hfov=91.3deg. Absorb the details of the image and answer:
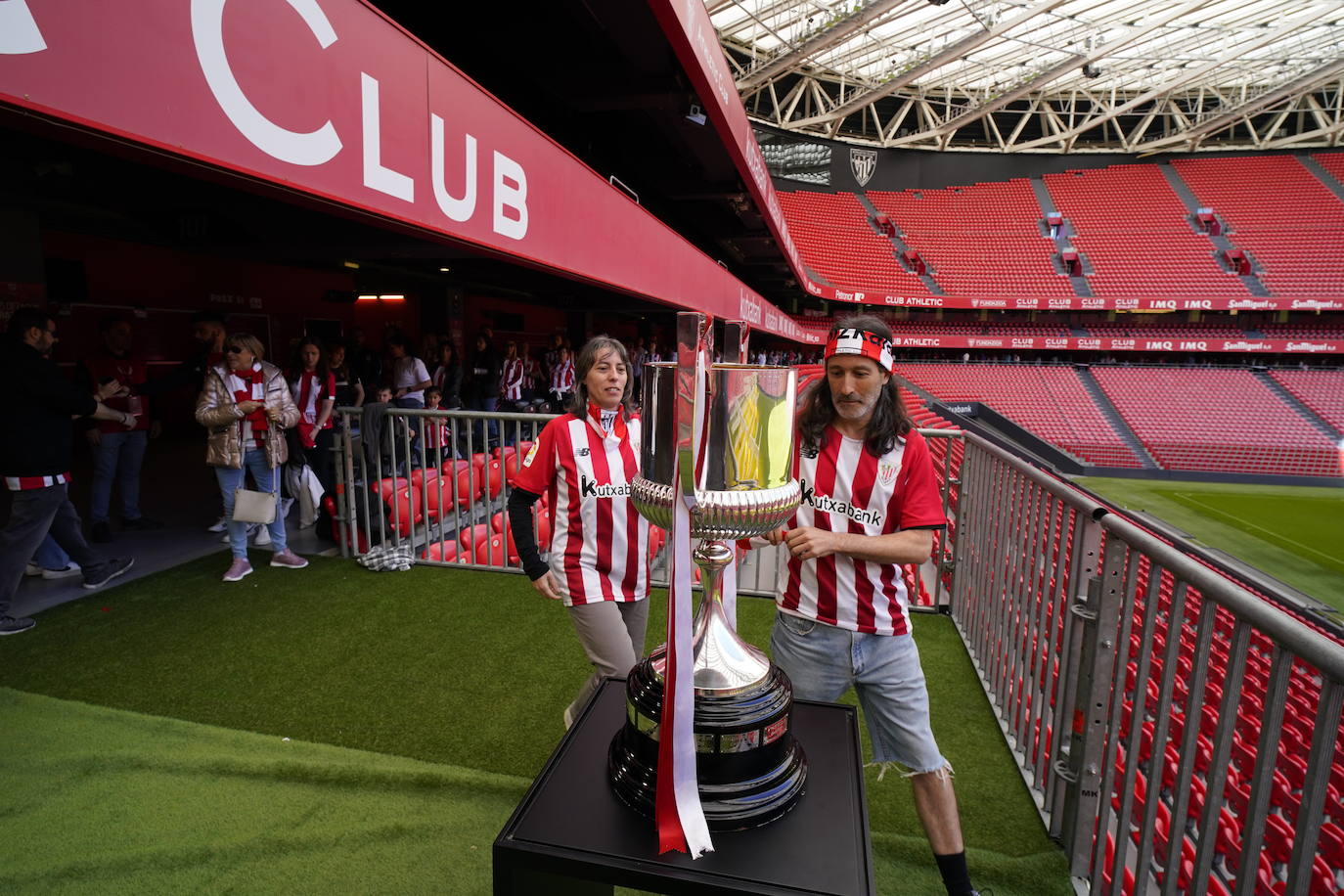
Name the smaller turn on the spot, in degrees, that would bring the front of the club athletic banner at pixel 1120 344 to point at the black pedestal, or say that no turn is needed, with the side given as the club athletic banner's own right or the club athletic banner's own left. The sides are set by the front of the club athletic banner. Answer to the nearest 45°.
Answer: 0° — it already faces it

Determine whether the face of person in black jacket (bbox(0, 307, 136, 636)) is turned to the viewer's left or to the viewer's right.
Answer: to the viewer's right

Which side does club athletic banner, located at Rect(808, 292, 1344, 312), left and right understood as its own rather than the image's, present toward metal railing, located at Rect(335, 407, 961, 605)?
front

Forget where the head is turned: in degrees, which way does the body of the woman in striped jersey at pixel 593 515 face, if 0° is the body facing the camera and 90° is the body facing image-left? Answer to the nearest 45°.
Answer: approximately 315°

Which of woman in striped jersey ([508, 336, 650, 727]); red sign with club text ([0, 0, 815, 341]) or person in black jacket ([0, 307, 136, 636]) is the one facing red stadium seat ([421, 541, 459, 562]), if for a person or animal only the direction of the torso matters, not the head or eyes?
the person in black jacket

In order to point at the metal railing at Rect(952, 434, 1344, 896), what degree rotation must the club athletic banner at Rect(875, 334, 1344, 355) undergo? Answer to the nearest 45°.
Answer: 0° — it already faces it

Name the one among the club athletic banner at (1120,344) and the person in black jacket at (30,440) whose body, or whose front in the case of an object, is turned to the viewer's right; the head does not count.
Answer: the person in black jacket

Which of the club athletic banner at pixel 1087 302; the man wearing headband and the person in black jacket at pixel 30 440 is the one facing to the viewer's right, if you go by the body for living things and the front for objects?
the person in black jacket
